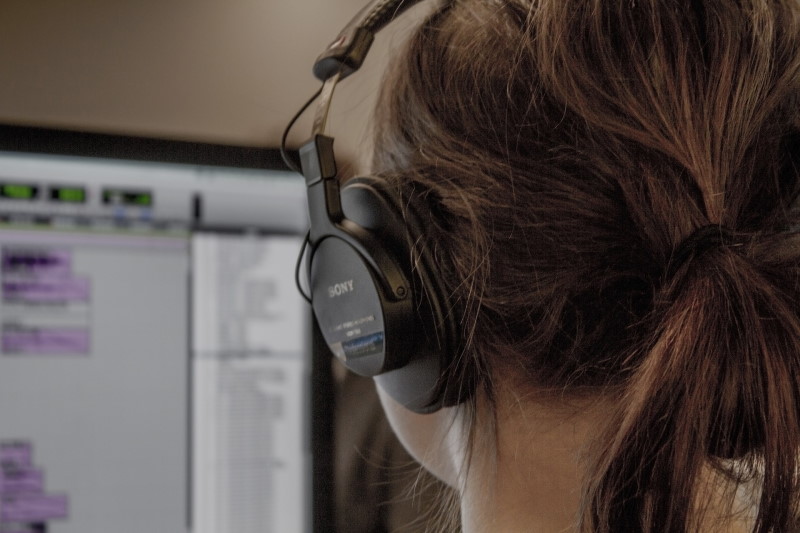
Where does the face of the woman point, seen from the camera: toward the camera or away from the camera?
away from the camera

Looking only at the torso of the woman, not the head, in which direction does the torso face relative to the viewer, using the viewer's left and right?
facing away from the viewer and to the left of the viewer
